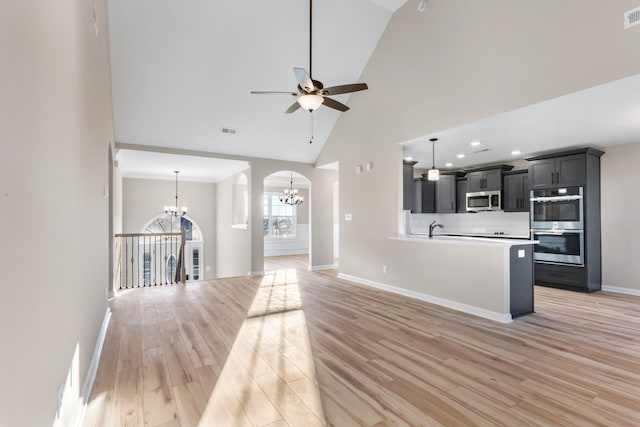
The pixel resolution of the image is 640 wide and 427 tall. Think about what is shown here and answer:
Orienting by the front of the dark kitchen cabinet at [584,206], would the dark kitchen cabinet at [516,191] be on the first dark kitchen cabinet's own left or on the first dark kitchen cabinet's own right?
on the first dark kitchen cabinet's own right

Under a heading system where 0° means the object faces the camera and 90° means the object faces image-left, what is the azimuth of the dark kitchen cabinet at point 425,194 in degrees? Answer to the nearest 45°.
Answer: approximately 315°

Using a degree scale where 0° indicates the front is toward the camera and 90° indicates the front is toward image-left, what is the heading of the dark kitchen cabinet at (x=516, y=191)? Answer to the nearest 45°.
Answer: approximately 45°

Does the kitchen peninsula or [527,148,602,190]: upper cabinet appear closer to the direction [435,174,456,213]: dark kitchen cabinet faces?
the kitchen peninsula

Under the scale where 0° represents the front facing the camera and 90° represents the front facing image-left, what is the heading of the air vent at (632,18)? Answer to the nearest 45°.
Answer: approximately 45°

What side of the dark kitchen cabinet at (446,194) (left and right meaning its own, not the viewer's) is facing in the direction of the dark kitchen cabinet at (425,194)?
right

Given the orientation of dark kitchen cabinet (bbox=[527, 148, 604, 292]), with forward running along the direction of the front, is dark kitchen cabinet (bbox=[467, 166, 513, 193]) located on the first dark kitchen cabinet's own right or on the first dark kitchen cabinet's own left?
on the first dark kitchen cabinet's own right

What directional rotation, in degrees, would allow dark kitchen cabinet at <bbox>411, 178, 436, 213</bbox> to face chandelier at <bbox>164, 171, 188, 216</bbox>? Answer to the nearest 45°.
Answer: approximately 135° to its right
